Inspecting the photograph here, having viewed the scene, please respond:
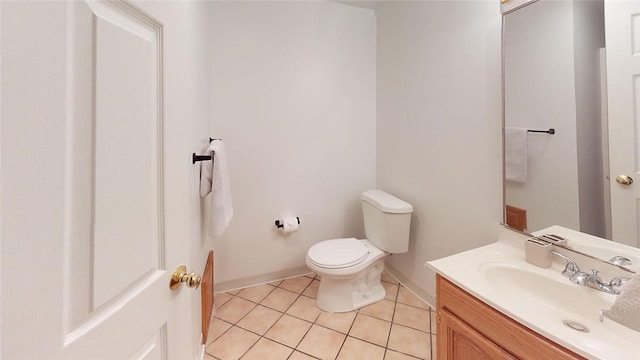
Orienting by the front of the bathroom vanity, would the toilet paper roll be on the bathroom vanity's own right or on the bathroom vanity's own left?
on the bathroom vanity's own right

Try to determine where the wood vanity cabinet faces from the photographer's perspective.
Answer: facing the viewer and to the left of the viewer

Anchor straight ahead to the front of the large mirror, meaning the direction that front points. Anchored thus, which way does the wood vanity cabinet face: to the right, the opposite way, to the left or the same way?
the same way

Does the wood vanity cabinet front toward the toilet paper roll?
no

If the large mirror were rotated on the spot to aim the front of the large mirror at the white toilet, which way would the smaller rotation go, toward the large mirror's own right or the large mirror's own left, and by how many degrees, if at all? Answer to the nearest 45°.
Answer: approximately 45° to the large mirror's own right

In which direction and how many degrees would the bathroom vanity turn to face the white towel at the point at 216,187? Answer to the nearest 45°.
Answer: approximately 45° to its right

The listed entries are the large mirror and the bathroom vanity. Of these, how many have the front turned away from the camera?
0

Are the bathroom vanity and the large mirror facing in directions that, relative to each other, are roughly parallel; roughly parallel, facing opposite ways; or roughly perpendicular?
roughly parallel

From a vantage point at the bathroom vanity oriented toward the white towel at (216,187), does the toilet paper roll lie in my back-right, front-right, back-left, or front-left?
front-right

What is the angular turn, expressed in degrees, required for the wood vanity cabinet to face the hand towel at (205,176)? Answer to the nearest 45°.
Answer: approximately 45° to its right

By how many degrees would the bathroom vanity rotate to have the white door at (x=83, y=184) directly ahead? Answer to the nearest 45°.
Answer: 0° — it already faces it
